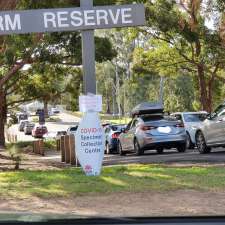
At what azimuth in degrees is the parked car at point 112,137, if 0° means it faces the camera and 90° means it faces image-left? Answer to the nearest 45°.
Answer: approximately 135°

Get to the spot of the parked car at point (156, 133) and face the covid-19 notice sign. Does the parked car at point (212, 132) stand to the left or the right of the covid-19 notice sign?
left

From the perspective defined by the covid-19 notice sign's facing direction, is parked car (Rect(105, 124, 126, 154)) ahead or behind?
behind

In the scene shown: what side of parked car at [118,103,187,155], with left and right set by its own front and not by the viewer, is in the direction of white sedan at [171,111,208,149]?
right

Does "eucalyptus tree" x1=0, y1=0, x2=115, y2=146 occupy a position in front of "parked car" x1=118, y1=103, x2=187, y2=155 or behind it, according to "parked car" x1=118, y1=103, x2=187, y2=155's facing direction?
in front

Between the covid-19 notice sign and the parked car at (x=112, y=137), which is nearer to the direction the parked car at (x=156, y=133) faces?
the parked car

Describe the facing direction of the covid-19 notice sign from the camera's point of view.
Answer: facing the viewer

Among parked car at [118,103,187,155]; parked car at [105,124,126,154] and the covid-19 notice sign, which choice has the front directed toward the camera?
the covid-19 notice sign

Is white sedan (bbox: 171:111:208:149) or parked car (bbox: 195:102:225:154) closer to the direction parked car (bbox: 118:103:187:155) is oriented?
the white sedan

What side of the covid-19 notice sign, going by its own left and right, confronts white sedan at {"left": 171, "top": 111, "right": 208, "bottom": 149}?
back

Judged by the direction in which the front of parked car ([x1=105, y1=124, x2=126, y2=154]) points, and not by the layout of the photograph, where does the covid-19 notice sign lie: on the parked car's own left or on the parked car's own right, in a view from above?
on the parked car's own left
